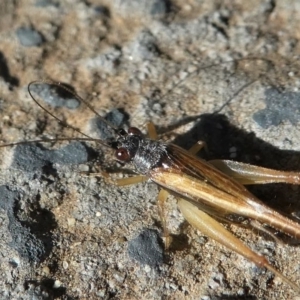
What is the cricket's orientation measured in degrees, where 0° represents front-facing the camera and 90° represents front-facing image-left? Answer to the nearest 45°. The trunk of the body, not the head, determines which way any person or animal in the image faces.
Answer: approximately 135°
